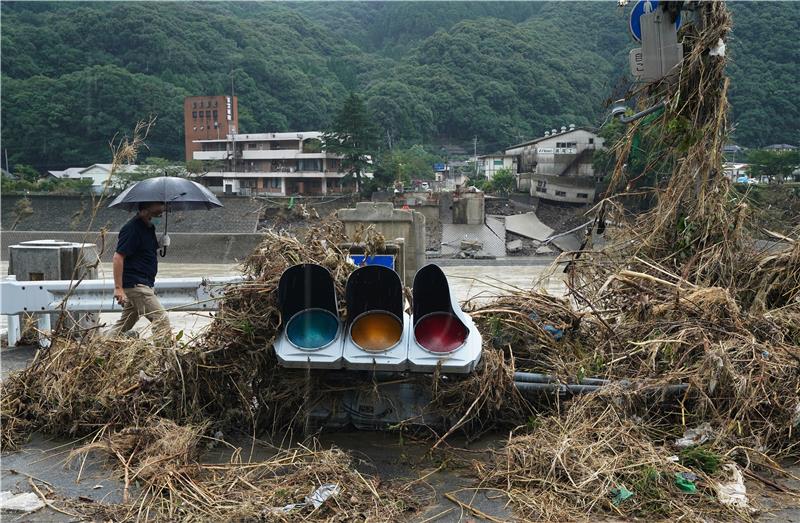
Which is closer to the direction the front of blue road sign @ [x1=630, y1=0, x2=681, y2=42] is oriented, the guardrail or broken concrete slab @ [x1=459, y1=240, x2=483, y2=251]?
the guardrail

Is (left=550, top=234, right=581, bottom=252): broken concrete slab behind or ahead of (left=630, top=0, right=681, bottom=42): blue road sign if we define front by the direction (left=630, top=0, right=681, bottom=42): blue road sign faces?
behind

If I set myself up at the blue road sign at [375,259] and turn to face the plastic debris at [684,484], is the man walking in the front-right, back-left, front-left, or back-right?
back-right

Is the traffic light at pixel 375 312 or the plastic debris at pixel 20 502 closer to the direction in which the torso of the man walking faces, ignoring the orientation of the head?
the traffic light

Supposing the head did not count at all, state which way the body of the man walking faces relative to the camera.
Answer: to the viewer's right

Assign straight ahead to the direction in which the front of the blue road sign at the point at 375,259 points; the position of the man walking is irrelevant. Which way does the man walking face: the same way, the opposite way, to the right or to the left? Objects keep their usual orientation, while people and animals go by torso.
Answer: to the left

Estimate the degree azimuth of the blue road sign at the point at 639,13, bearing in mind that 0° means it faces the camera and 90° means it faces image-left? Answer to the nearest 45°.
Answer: approximately 0°

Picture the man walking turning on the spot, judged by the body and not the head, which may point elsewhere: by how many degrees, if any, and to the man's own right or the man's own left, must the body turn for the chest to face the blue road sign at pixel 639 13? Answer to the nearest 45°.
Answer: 0° — they already face it
